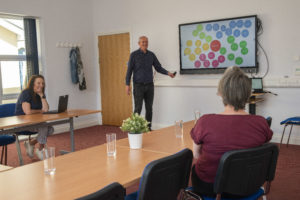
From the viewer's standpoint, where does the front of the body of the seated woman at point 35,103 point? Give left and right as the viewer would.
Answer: facing the viewer and to the right of the viewer

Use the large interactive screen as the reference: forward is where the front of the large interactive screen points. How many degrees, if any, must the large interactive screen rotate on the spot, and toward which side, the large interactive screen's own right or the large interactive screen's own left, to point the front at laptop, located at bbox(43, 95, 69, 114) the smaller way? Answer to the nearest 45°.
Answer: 0° — it already faces it

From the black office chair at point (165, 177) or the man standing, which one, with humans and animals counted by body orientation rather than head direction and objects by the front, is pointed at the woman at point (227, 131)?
the man standing

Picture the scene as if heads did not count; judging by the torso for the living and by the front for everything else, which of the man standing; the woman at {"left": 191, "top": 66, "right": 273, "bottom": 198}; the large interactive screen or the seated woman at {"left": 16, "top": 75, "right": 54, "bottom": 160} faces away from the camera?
the woman

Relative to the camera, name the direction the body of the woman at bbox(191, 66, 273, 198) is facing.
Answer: away from the camera

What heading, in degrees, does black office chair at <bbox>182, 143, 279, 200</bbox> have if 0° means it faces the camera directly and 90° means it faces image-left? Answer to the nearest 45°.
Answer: approximately 135°

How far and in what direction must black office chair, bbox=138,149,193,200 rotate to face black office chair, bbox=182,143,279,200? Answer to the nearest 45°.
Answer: approximately 135° to its right

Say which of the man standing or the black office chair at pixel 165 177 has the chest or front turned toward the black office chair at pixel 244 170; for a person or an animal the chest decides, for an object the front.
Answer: the man standing

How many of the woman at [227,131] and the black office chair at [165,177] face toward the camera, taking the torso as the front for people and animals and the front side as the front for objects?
0

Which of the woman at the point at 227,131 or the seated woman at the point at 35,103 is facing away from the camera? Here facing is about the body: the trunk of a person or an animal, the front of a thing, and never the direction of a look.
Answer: the woman

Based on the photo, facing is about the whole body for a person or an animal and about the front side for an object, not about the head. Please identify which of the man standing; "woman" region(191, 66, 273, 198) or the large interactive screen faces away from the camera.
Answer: the woman

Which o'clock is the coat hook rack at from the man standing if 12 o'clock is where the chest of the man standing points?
The coat hook rack is roughly at 4 o'clock from the man standing.

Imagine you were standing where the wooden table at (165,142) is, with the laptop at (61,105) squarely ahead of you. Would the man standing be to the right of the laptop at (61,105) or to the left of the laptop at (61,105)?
right

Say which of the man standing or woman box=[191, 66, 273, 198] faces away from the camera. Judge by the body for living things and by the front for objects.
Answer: the woman

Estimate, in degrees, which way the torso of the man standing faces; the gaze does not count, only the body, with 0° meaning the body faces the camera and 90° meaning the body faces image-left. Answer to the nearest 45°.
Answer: approximately 0°
